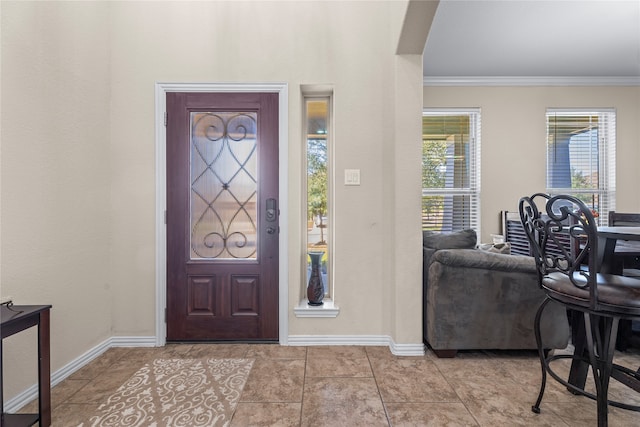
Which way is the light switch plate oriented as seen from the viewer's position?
toward the camera

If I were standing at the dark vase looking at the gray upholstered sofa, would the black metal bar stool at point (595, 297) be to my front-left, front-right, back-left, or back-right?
front-right

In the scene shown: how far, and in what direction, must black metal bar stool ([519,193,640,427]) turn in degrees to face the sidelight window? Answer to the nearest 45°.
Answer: approximately 135° to its left

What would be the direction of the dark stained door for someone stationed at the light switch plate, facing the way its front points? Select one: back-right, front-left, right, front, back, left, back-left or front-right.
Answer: right

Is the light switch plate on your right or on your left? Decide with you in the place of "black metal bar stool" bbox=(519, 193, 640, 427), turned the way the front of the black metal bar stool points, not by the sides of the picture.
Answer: on your left

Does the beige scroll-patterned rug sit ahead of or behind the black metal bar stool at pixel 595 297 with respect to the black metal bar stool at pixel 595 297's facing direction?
behind

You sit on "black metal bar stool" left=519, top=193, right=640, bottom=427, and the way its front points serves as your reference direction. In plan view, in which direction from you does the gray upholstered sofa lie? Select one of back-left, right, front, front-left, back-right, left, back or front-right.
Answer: left

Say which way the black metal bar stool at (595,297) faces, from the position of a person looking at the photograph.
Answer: facing away from the viewer and to the right of the viewer

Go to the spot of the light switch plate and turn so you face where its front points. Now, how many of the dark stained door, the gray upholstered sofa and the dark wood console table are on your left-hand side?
1
